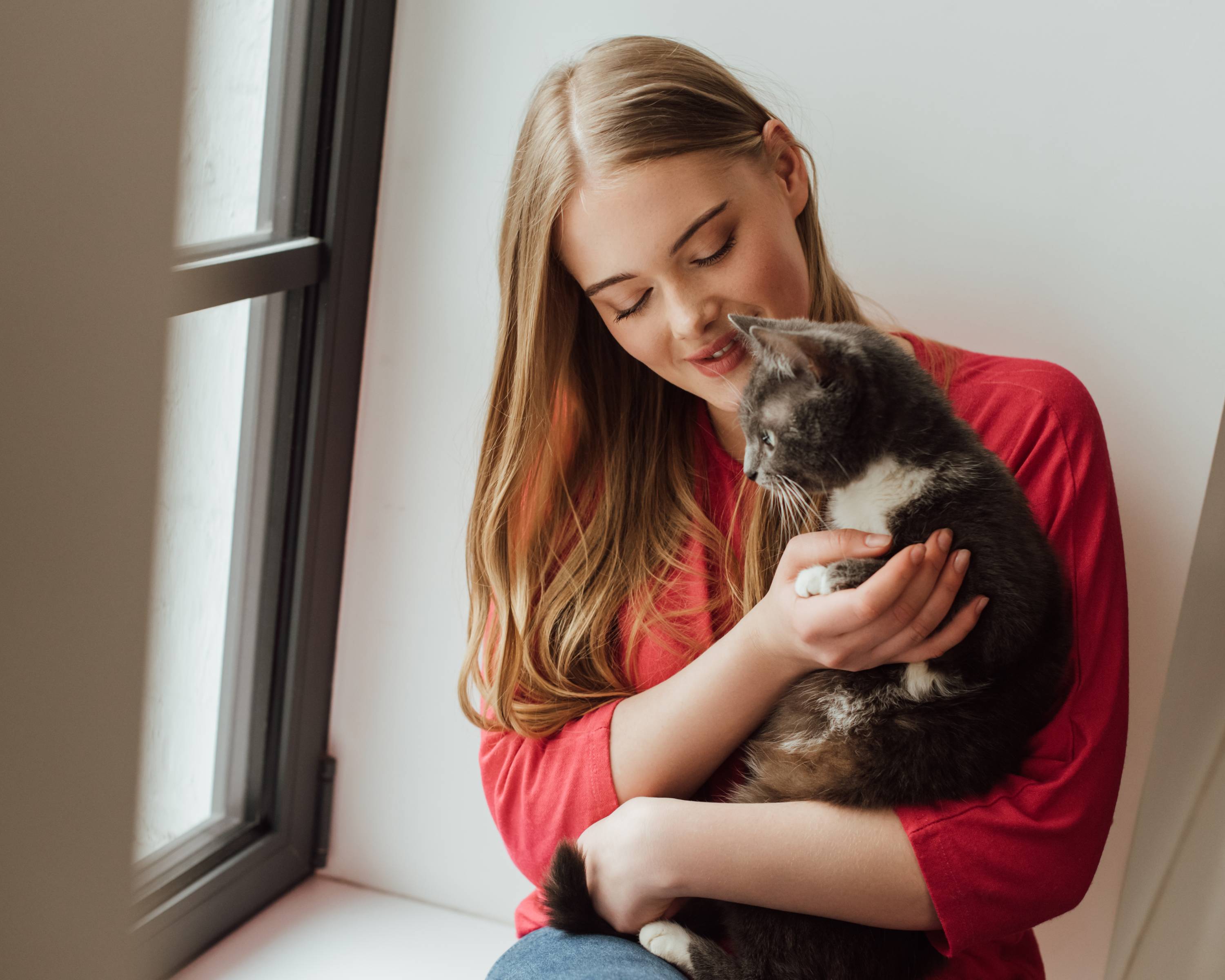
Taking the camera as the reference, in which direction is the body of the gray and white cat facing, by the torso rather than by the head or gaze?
to the viewer's left
